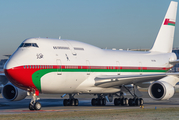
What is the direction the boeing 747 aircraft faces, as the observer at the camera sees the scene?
facing the viewer and to the left of the viewer
